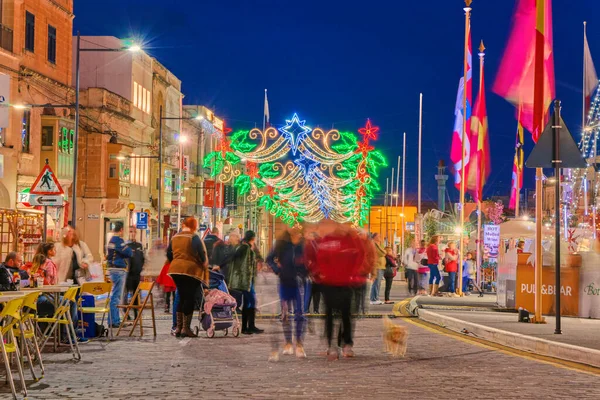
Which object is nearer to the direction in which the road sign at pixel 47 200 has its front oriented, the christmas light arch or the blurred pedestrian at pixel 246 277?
the blurred pedestrian

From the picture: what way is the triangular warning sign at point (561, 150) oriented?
away from the camera

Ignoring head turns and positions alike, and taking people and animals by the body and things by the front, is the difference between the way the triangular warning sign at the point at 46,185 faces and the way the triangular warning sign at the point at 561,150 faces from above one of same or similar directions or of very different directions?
very different directions

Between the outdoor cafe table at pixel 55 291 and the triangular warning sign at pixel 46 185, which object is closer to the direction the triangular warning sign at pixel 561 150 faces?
the triangular warning sign

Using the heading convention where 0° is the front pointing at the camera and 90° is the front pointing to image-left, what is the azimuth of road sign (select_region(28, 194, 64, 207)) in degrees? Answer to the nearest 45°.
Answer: approximately 0°

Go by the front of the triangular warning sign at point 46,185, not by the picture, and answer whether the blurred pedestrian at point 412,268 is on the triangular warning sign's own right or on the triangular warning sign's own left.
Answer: on the triangular warning sign's own left

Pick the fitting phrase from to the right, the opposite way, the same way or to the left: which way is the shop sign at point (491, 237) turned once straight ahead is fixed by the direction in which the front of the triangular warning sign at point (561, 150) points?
the opposite way

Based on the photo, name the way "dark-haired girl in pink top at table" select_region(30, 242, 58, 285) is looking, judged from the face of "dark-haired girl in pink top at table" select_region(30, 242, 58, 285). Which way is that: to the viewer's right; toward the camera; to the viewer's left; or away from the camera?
to the viewer's right
